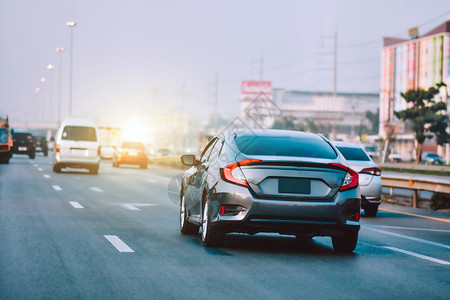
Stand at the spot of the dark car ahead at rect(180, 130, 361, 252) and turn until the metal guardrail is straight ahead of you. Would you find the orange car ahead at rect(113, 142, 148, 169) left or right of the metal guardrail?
left

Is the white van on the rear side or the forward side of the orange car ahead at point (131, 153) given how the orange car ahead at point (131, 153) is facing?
on the rear side

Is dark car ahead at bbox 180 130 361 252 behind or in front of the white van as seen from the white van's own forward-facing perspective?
behind

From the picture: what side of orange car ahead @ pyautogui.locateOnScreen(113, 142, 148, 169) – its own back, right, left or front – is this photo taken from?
back

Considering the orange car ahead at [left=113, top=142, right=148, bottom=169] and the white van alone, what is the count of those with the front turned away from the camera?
2

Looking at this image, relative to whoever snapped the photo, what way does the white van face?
facing away from the viewer

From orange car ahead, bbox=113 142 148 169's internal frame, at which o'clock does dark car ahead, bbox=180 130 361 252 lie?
dark car ahead, bbox=180 130 361 252 is roughly at 6 o'clock from orange car ahead, bbox=113 142 148 169.

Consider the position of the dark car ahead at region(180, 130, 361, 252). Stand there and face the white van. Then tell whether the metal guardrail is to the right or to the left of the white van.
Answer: right

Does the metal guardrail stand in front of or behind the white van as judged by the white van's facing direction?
behind

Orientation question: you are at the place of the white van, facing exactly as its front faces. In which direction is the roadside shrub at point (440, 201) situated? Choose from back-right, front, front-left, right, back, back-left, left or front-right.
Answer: back-right

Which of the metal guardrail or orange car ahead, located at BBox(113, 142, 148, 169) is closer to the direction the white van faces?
the orange car ahead
